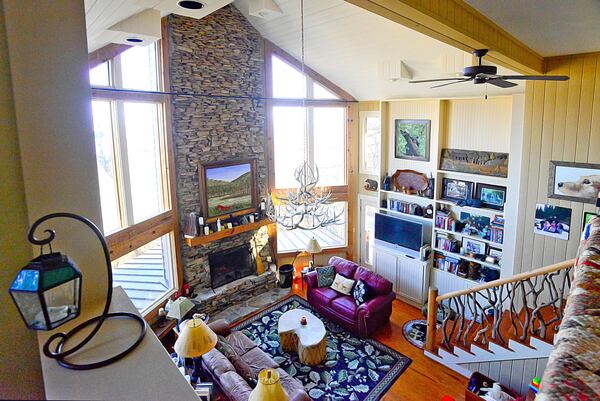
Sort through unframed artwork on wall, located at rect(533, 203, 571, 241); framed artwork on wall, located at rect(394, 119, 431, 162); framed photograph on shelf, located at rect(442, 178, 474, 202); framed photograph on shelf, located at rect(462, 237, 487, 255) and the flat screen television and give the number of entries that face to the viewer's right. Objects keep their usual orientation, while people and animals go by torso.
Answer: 0

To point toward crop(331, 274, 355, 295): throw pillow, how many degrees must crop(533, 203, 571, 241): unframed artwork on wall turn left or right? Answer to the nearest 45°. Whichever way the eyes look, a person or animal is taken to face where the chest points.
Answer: approximately 45° to its right

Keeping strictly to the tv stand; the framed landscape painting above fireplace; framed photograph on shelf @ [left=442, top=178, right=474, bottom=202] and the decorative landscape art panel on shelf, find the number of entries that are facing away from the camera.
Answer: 0

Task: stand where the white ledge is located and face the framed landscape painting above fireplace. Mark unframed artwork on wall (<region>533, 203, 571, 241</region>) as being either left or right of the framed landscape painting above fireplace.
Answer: right

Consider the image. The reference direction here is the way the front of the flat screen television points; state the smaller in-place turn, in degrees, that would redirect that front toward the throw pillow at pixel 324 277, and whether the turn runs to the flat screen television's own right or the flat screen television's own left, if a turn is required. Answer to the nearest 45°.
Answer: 0° — it already faces it

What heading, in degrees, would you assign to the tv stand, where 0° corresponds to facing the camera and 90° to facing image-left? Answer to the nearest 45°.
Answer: approximately 45°

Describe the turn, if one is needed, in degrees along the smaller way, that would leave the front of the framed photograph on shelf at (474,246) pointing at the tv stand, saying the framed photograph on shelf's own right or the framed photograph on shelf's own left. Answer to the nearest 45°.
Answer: approximately 45° to the framed photograph on shelf's own right

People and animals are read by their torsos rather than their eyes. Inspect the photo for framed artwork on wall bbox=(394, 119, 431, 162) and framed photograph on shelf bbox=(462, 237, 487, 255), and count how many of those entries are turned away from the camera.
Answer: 0

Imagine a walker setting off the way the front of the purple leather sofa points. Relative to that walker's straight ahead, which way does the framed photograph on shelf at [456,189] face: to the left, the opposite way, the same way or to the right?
the same way

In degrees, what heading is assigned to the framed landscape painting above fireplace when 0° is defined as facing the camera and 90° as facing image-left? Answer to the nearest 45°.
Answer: approximately 315°

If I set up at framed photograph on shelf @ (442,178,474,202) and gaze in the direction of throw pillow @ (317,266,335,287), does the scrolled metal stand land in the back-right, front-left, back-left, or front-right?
front-left

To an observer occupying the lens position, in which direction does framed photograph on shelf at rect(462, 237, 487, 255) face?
facing the viewer and to the left of the viewer

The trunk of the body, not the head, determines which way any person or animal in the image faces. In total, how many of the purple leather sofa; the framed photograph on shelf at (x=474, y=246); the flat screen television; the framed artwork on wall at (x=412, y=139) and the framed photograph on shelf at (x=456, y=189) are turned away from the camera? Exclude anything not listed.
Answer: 0

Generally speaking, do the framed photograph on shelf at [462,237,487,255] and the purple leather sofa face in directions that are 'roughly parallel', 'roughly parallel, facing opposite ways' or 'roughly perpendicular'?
roughly parallel
